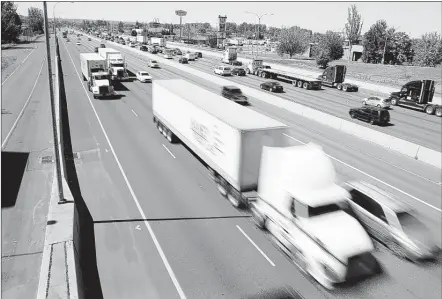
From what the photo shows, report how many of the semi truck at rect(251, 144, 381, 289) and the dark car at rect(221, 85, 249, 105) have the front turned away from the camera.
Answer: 0

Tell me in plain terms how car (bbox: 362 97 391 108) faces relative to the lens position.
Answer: facing away from the viewer and to the left of the viewer

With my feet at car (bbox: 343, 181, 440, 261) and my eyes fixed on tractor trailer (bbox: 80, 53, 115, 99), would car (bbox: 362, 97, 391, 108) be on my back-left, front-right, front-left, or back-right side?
front-right

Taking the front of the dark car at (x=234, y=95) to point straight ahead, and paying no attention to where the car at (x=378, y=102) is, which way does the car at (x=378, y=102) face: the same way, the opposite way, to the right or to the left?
the opposite way

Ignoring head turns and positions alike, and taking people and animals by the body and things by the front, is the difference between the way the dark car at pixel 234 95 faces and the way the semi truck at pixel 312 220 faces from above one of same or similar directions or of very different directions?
same or similar directions

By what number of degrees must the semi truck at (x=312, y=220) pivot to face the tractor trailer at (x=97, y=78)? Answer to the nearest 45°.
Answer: approximately 180°

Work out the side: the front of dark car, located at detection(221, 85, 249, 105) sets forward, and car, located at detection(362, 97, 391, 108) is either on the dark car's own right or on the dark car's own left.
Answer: on the dark car's own left

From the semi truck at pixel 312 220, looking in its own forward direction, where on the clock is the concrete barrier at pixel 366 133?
The concrete barrier is roughly at 8 o'clock from the semi truck.

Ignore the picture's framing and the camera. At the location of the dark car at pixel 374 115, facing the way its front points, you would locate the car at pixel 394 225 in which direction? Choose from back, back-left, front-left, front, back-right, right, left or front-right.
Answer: back-left

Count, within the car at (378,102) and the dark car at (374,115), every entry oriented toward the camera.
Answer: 0

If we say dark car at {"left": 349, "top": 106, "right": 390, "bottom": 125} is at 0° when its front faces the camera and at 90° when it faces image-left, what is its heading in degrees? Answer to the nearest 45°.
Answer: approximately 135°

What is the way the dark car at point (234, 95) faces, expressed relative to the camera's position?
facing the viewer and to the right of the viewer

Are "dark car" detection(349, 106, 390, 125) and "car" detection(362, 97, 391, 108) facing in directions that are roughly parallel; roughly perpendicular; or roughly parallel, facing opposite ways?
roughly parallel

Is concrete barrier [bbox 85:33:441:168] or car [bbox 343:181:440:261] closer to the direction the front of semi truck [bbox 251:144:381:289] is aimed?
the car

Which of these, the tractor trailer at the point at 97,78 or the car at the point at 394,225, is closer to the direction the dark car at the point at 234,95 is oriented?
the car
